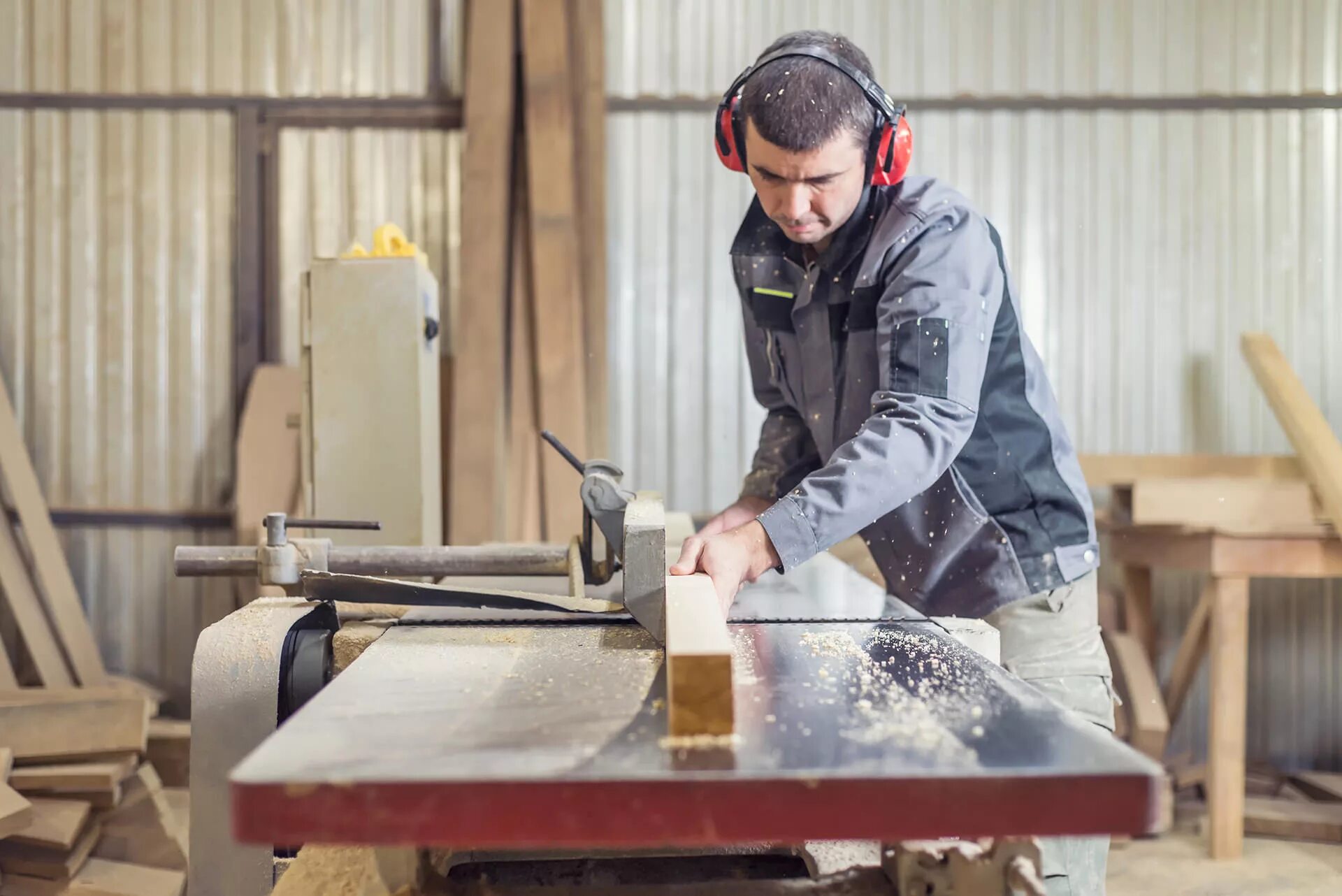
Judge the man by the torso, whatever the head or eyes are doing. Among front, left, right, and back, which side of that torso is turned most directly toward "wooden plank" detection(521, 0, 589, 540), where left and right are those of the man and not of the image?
right

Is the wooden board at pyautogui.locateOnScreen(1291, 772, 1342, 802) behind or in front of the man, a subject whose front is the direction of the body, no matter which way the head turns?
behind

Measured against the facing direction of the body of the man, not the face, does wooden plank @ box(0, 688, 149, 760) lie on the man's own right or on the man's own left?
on the man's own right

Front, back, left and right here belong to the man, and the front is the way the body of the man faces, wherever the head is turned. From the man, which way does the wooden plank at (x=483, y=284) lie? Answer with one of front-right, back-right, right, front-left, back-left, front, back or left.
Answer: right

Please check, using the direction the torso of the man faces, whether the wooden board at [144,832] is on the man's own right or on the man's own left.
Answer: on the man's own right

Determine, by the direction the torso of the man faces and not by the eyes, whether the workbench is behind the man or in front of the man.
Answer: behind

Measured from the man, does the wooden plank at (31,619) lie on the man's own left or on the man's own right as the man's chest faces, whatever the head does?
on the man's own right

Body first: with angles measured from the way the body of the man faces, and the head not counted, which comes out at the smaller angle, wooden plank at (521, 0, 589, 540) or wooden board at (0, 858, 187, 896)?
the wooden board

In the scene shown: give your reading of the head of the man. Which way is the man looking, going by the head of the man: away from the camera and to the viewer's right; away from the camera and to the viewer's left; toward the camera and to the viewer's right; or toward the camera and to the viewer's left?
toward the camera and to the viewer's left

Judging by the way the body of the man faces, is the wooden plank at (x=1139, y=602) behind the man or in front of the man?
behind
